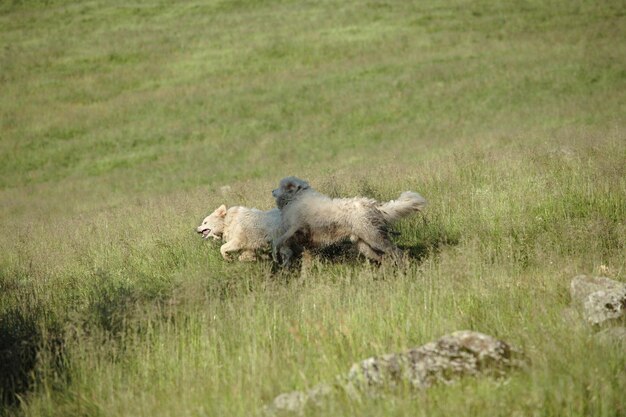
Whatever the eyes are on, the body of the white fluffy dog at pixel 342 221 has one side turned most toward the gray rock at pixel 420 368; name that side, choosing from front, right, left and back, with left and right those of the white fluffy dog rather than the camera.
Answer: left

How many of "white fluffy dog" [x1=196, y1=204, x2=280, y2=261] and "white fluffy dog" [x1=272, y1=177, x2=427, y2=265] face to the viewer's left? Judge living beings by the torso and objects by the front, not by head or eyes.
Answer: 2

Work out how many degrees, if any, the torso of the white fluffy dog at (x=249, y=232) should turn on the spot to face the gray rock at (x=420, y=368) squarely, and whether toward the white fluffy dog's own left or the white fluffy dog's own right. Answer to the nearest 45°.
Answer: approximately 90° to the white fluffy dog's own left

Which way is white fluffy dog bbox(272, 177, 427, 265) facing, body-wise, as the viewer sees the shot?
to the viewer's left

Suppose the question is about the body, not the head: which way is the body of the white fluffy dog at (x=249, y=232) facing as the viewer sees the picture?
to the viewer's left

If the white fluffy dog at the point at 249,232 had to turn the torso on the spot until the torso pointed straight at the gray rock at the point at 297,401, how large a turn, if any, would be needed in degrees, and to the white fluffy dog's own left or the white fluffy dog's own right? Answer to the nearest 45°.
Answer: approximately 90° to the white fluffy dog's own left

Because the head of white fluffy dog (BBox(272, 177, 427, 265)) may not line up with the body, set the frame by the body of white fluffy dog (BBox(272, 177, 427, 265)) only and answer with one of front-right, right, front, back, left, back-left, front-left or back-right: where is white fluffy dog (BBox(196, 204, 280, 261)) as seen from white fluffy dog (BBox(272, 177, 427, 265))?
front-right

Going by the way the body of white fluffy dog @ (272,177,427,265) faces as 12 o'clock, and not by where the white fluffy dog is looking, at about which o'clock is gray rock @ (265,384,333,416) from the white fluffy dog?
The gray rock is roughly at 9 o'clock from the white fluffy dog.
